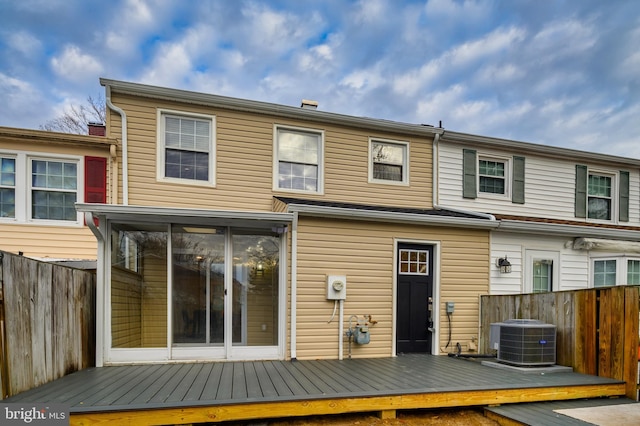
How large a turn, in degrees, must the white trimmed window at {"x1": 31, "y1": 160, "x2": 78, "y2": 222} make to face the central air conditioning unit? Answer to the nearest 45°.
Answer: approximately 45° to its left

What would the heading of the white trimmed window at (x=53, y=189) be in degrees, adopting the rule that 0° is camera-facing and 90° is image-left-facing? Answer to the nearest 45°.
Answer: approximately 0°

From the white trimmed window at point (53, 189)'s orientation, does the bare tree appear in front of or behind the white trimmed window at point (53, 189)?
behind

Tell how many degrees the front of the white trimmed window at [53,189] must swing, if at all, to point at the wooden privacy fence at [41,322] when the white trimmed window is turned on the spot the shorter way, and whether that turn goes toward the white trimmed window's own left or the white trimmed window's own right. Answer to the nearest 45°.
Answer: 0° — it already faces it

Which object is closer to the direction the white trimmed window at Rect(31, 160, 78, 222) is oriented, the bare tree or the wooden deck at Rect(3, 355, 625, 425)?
the wooden deck

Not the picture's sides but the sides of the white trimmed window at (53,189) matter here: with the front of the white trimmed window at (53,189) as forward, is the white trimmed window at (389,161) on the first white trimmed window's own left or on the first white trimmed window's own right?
on the first white trimmed window's own left
